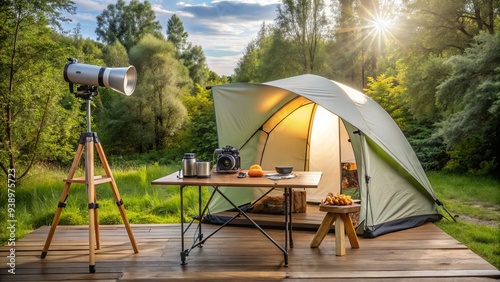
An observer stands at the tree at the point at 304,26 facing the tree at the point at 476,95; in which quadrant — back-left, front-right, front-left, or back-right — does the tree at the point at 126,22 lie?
back-right

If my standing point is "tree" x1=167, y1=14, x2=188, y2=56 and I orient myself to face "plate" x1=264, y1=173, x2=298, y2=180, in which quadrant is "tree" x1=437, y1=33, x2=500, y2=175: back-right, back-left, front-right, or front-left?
front-left

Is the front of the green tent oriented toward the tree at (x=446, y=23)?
no

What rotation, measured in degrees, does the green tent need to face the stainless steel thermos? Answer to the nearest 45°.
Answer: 0° — it already faces it

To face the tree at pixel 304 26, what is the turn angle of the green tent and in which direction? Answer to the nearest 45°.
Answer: approximately 135° to its right

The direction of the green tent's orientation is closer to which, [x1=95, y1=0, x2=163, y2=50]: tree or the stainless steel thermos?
the stainless steel thermos

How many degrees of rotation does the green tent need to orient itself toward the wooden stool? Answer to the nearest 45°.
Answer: approximately 45° to its left

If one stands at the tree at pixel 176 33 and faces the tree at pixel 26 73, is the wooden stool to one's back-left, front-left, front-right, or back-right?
front-left

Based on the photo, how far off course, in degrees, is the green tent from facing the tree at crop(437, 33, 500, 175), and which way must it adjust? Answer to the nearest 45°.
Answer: approximately 180°

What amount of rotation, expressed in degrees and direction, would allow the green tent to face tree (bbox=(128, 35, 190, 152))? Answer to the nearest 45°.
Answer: approximately 90° to its right

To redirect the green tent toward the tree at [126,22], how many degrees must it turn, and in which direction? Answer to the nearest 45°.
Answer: approximately 90° to its right

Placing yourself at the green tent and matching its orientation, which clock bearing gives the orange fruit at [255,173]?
The orange fruit is roughly at 11 o'clock from the green tent.

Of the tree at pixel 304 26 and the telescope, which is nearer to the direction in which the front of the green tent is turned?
the telescope

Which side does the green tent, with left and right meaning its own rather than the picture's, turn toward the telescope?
front

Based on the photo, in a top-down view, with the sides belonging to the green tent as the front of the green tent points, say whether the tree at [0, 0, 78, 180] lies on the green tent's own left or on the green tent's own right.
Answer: on the green tent's own right

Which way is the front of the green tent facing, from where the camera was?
facing the viewer and to the left of the viewer

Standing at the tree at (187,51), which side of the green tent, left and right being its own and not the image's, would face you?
right
